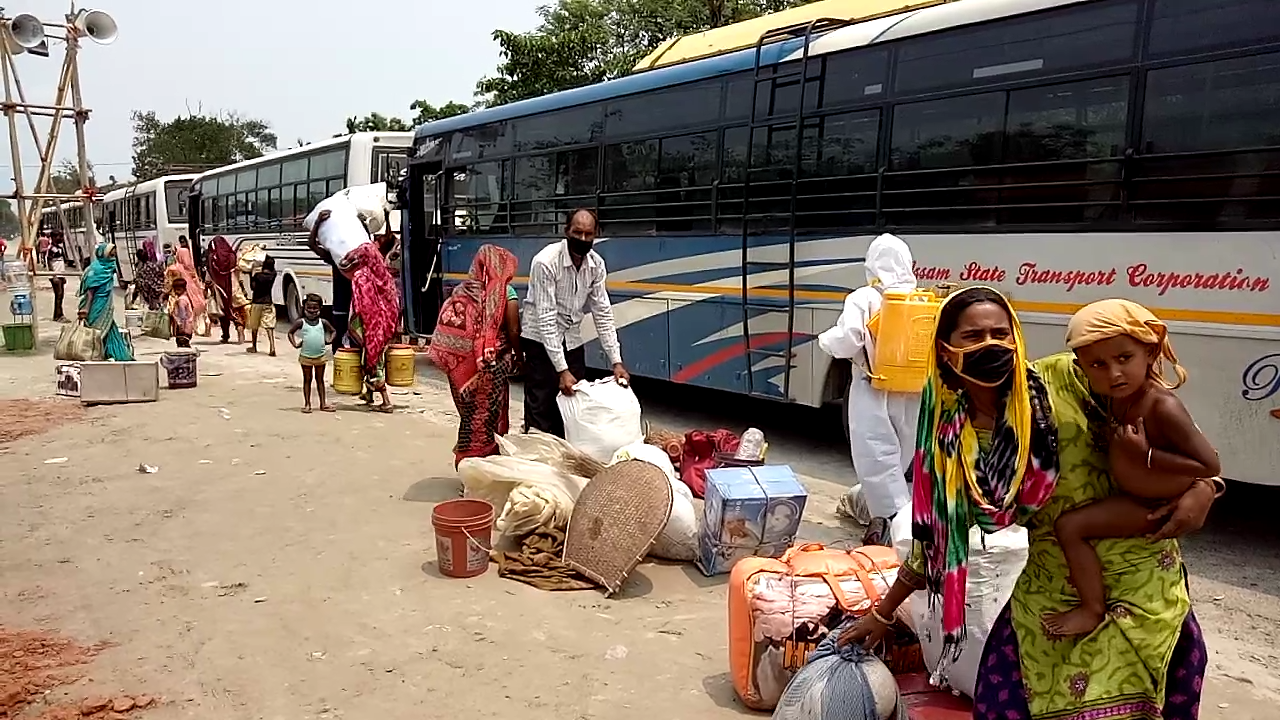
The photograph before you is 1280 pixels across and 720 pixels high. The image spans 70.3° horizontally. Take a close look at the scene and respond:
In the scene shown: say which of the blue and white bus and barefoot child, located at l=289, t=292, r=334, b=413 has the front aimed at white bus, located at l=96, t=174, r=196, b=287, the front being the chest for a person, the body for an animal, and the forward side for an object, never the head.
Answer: the blue and white bus

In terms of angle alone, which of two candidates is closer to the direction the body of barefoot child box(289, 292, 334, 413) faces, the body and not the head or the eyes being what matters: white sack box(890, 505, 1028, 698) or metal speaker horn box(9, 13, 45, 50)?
the white sack

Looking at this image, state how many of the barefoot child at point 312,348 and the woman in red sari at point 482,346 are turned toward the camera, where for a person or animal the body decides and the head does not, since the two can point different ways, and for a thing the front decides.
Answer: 1

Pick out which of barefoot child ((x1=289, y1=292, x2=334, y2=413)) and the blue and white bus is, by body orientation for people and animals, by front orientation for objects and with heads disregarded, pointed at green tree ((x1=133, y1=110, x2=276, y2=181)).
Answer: the blue and white bus

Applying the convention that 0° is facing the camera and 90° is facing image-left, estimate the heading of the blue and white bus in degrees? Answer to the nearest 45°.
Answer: approximately 135°

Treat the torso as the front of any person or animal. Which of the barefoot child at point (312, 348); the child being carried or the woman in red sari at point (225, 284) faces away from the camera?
the woman in red sari

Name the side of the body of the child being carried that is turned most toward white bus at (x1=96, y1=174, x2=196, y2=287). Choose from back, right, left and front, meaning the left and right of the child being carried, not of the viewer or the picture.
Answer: right

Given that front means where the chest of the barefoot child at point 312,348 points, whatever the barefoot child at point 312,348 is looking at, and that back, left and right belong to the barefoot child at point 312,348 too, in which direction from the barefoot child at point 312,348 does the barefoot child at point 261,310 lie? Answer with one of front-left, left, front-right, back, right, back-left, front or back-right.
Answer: back

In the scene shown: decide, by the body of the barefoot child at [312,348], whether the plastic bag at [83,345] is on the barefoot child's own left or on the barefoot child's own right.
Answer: on the barefoot child's own right

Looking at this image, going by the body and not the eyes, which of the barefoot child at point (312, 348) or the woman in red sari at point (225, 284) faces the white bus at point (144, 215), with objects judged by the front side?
the woman in red sari

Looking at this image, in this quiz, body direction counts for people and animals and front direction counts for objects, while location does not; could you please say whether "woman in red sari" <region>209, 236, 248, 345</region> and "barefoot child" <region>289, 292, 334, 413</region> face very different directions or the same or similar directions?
very different directions
